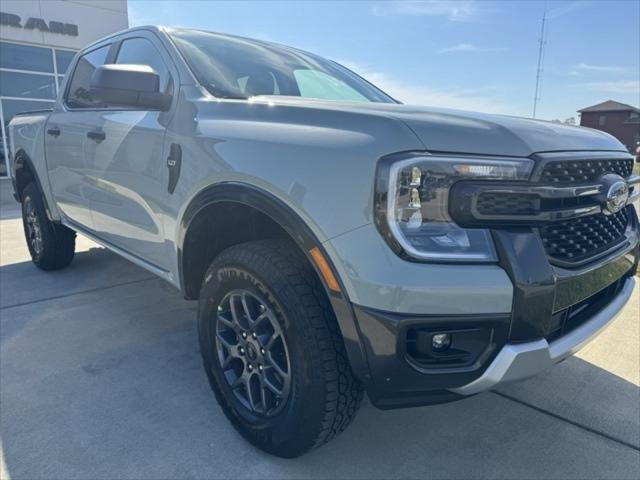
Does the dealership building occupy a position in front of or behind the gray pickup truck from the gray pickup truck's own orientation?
behind

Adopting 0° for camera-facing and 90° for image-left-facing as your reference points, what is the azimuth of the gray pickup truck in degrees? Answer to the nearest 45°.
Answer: approximately 315°
